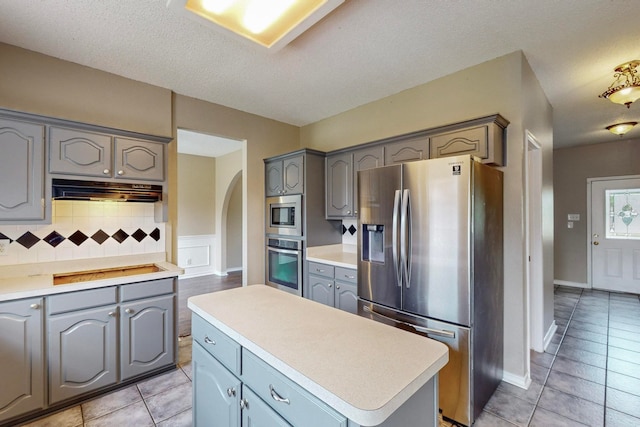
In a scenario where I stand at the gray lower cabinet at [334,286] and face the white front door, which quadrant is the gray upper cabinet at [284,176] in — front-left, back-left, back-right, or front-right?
back-left

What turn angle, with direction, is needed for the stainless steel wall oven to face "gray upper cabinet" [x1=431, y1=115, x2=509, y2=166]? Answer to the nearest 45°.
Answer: approximately 90° to its left

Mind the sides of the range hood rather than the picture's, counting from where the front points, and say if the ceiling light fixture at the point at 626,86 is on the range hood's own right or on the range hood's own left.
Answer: on the range hood's own left

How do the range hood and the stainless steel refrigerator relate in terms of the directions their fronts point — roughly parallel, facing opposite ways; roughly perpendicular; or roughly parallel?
roughly perpendicular

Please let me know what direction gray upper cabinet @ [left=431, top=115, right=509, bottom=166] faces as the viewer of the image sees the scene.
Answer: facing the viewer and to the left of the viewer

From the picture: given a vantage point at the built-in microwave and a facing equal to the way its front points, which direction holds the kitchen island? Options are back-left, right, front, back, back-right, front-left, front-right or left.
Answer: front-left

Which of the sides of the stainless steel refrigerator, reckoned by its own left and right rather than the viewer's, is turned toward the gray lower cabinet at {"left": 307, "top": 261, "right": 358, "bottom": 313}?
right

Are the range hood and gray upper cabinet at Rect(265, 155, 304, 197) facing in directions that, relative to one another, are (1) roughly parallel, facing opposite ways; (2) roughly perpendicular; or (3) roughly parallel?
roughly perpendicular

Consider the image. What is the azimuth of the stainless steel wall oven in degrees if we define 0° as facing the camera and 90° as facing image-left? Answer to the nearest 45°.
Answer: approximately 45°

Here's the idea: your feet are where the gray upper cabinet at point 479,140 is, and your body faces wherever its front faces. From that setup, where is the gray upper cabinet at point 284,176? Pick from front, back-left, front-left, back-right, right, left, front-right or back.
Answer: front-right

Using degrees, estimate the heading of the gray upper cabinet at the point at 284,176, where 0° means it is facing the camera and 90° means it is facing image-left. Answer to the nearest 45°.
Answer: approximately 45°

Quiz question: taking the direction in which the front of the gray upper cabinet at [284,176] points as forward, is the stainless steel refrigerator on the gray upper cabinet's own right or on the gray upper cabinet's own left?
on the gray upper cabinet's own left

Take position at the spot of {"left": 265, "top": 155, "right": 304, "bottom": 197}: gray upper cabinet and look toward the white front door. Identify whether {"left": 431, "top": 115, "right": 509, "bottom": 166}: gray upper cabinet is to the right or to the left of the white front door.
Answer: right

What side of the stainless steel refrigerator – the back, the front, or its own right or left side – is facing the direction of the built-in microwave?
right
